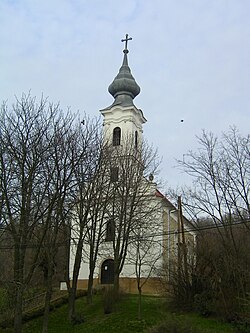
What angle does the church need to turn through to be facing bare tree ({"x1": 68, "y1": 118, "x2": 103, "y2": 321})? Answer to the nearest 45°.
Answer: approximately 45° to its left

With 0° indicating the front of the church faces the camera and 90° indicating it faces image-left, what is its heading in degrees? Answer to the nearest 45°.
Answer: approximately 45°

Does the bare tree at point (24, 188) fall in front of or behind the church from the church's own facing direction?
in front
